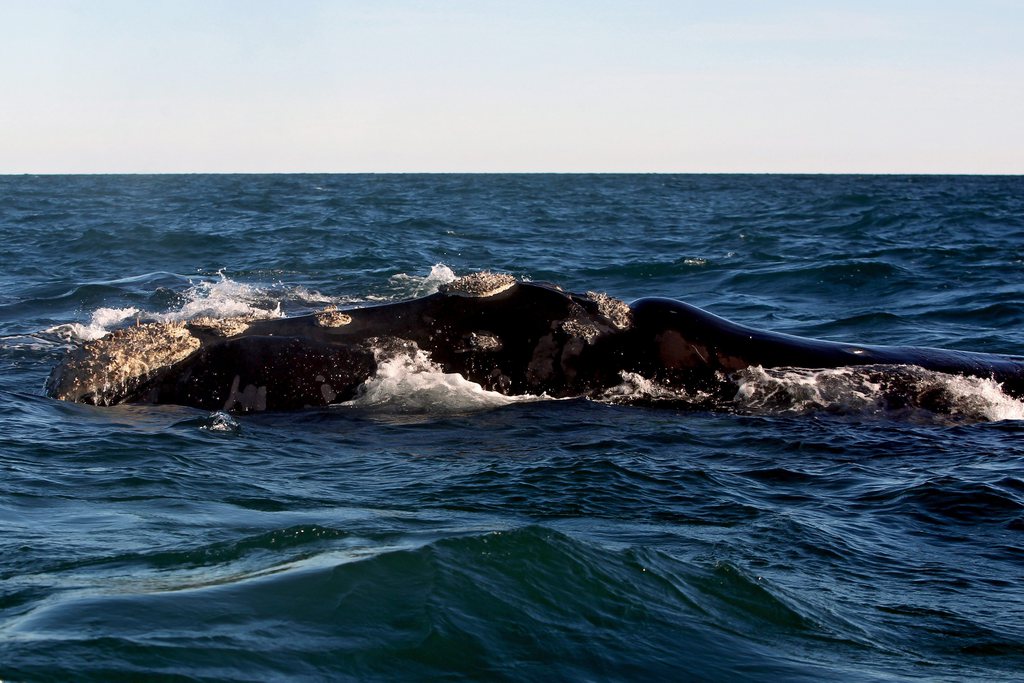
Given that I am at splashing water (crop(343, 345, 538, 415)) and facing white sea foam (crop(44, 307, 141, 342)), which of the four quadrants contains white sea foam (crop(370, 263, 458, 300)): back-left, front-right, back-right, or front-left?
front-right

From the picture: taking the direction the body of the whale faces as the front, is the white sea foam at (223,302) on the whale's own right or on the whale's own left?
on the whale's own right

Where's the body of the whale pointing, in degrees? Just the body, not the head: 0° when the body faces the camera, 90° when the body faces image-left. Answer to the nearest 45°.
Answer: approximately 90°

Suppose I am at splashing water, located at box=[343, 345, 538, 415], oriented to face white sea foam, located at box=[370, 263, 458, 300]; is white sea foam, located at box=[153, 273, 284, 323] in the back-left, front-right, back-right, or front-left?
front-left

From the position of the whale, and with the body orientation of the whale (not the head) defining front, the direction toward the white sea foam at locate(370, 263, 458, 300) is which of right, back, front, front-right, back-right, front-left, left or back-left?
right

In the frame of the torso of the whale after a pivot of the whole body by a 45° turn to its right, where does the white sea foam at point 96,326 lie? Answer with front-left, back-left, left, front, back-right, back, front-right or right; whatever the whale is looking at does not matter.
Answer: front
